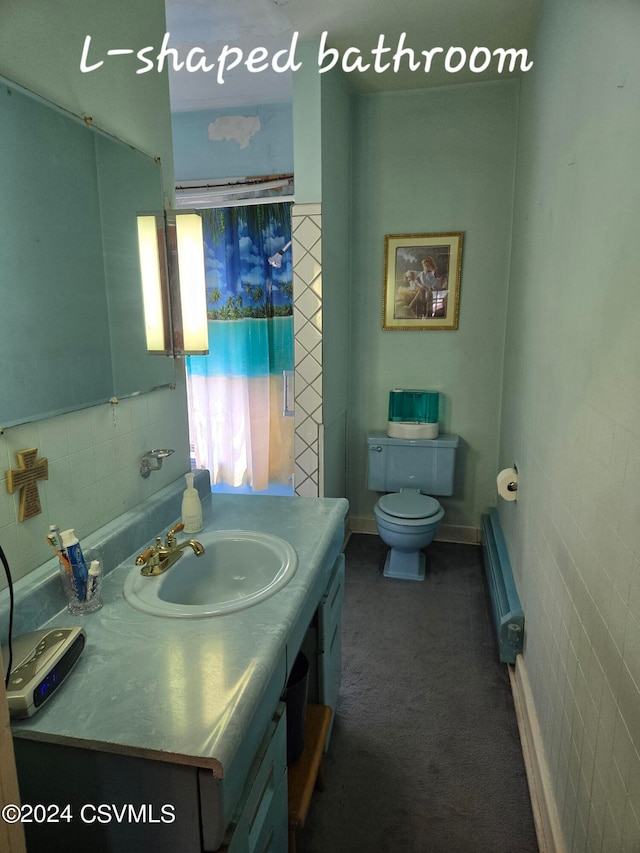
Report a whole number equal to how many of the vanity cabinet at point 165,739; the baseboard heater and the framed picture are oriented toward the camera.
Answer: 1

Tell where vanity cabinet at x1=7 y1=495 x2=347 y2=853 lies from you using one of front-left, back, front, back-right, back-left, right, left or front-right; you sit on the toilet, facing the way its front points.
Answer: front

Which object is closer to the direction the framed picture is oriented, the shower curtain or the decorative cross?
the decorative cross

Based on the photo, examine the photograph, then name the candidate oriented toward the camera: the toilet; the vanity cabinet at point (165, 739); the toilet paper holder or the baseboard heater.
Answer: the toilet

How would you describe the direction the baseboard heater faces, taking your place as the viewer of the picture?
facing to the left of the viewer

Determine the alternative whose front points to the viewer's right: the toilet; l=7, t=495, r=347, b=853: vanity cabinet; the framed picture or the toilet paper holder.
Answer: the vanity cabinet

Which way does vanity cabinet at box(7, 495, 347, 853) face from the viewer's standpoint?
to the viewer's right

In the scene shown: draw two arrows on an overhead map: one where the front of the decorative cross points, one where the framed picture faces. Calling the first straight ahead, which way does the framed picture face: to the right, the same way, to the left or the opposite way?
to the right

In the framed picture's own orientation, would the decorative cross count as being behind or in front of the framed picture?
in front

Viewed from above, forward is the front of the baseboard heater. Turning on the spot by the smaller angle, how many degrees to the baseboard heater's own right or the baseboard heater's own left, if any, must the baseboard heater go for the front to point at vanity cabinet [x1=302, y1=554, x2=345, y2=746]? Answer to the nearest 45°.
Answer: approximately 45° to the baseboard heater's own left

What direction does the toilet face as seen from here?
toward the camera

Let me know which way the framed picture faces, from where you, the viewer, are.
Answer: facing the viewer

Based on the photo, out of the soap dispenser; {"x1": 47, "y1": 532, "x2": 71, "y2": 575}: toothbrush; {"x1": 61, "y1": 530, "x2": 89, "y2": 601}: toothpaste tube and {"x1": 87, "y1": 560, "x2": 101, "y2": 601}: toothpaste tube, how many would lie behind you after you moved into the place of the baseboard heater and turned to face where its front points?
0

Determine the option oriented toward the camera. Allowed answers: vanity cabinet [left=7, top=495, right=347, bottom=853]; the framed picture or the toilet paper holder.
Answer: the framed picture

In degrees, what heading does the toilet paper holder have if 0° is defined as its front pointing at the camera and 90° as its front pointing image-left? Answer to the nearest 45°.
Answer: approximately 90°

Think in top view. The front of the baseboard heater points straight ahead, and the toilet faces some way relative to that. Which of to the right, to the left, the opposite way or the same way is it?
to the left
